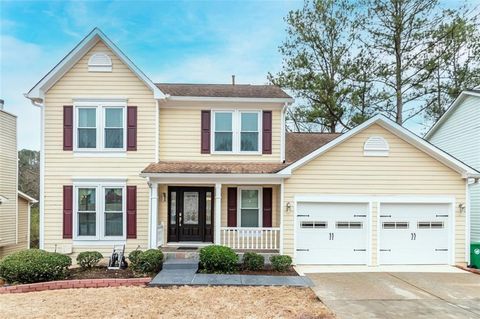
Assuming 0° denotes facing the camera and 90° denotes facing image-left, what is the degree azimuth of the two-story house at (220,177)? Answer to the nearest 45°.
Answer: approximately 0°

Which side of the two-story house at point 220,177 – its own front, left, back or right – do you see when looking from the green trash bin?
left

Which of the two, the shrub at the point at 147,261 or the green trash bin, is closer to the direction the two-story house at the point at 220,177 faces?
the shrub
